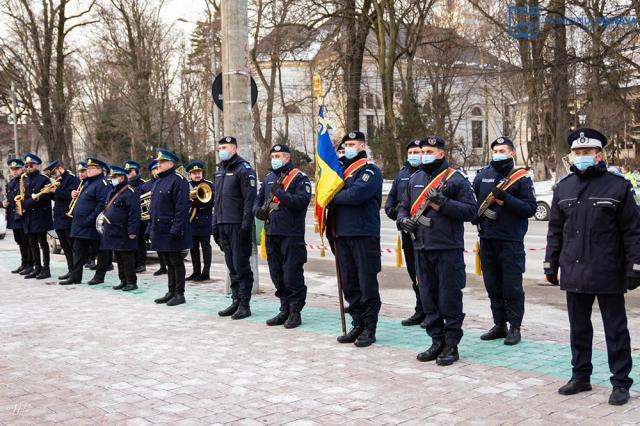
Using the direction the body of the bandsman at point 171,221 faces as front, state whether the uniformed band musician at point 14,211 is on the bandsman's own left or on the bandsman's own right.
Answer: on the bandsman's own right

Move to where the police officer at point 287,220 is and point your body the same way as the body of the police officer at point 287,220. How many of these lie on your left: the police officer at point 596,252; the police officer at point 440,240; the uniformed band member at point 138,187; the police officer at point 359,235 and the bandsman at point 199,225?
3

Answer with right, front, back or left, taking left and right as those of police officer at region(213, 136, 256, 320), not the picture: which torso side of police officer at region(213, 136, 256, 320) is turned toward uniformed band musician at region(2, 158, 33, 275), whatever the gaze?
right

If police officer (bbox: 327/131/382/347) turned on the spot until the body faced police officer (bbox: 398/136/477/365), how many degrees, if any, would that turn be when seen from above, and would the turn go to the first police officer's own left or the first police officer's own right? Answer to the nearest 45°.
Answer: approximately 90° to the first police officer's own left

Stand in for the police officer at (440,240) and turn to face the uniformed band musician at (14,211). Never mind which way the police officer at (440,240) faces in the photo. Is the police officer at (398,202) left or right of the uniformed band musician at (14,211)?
right

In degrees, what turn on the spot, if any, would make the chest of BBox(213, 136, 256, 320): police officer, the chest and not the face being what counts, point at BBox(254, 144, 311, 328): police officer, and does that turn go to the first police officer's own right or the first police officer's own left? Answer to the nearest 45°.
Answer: approximately 90° to the first police officer's own left

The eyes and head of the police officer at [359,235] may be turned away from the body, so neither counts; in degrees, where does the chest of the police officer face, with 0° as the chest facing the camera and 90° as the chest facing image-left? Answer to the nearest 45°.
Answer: approximately 45°

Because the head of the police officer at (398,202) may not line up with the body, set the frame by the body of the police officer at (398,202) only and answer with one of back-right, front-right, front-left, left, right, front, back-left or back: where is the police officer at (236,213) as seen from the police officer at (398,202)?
front-right

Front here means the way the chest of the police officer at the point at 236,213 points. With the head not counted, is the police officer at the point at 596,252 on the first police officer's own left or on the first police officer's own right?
on the first police officer's own left

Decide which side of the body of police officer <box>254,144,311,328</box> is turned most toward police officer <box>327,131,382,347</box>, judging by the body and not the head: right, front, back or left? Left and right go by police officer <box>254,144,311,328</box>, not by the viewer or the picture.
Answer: left

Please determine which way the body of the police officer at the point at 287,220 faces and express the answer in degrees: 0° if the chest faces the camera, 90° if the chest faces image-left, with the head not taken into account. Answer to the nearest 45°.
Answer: approximately 45°
